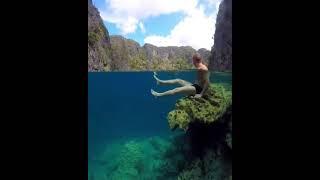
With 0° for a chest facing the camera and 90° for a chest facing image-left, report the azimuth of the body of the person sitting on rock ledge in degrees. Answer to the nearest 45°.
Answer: approximately 90°

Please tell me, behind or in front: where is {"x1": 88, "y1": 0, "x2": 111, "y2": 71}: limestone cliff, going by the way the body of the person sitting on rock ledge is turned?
in front
